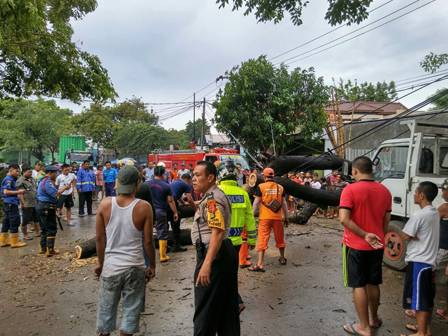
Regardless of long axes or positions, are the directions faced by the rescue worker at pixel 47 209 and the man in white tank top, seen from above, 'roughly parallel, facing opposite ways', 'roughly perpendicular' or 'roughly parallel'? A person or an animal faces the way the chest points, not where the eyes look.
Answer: roughly perpendicular

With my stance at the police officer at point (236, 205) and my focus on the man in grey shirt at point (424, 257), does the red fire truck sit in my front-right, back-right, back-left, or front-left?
back-left

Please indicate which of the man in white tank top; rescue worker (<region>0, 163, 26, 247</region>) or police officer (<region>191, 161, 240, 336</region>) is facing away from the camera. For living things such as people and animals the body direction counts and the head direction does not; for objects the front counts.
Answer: the man in white tank top

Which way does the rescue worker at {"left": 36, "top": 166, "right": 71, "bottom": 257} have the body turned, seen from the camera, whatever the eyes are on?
to the viewer's right

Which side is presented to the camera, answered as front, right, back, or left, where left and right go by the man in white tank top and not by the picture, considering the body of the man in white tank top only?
back
